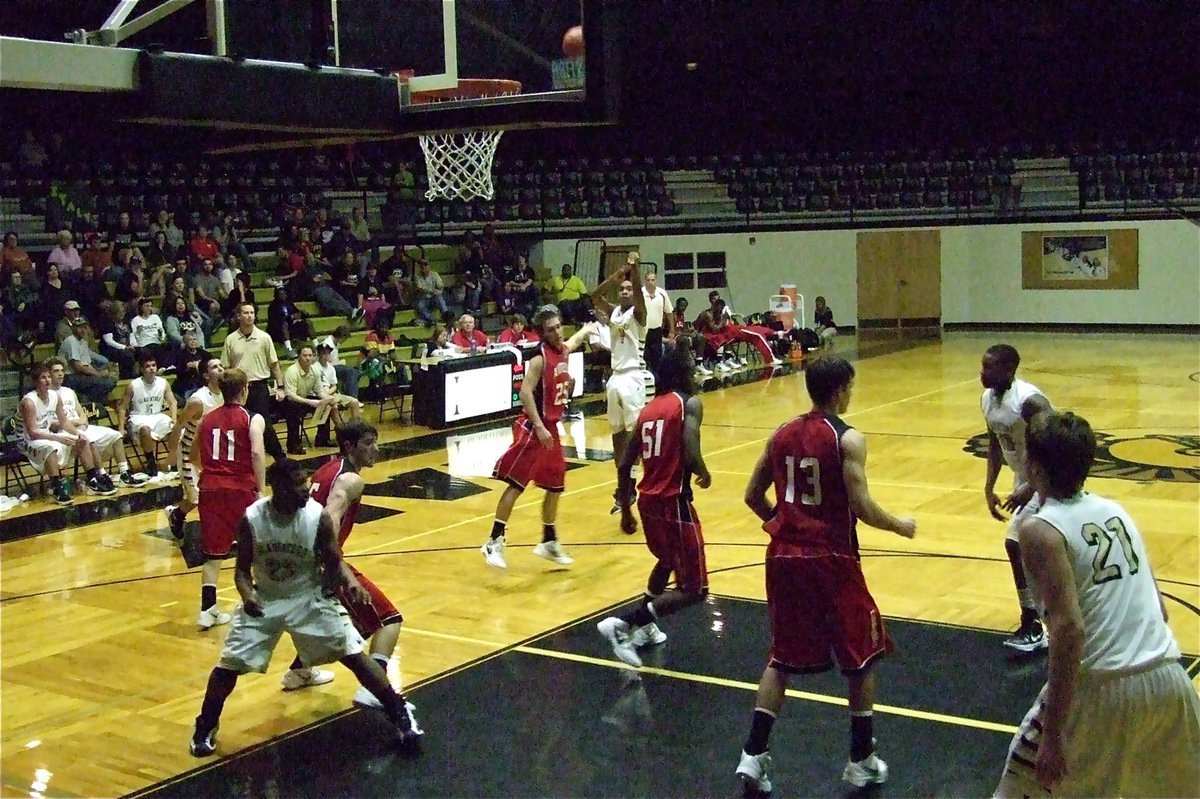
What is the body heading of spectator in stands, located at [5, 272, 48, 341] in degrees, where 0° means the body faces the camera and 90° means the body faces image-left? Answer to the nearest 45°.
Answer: approximately 315°

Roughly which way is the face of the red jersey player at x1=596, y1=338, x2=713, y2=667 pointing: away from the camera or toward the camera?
away from the camera

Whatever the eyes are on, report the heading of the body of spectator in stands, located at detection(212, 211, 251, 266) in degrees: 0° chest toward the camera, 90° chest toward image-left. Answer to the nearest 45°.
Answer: approximately 315°

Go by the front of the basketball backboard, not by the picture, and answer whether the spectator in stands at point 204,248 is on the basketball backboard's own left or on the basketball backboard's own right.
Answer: on the basketball backboard's own left

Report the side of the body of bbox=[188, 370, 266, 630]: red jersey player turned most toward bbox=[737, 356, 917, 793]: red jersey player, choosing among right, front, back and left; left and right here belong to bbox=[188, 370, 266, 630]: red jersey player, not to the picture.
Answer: right

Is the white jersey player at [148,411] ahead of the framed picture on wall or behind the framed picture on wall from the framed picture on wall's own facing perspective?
ahead

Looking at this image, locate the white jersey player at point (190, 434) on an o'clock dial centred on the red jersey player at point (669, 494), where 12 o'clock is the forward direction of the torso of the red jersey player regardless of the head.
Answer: The white jersey player is roughly at 9 o'clock from the red jersey player.

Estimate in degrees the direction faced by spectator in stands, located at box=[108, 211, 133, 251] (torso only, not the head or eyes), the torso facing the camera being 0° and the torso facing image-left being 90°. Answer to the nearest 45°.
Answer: approximately 315°
